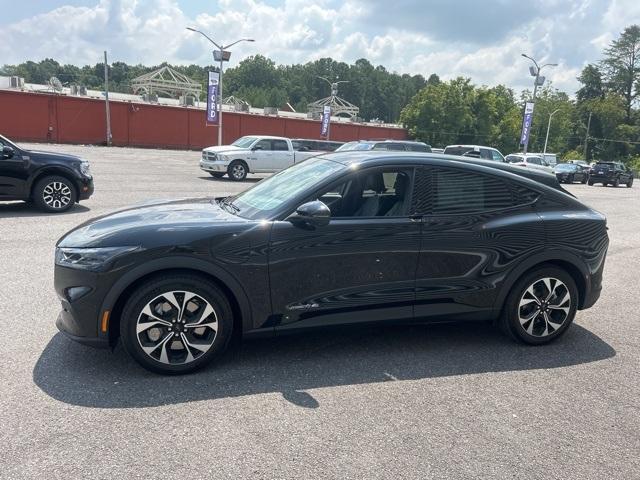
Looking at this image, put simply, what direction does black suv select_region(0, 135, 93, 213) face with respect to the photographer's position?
facing to the right of the viewer

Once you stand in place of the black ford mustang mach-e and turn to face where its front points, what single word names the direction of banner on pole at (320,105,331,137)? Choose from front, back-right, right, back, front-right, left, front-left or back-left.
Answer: right

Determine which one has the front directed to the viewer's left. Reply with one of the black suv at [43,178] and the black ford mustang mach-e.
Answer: the black ford mustang mach-e

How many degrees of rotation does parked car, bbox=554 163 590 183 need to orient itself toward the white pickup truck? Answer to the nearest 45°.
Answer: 0° — it already faces it

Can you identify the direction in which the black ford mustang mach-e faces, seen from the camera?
facing to the left of the viewer

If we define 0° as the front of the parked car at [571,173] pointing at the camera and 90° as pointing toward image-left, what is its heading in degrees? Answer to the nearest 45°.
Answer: approximately 45°

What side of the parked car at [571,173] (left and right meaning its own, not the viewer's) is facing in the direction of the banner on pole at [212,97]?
front

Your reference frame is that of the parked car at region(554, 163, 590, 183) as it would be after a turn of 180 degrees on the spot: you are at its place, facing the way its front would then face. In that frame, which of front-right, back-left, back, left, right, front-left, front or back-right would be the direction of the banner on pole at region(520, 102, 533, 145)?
left

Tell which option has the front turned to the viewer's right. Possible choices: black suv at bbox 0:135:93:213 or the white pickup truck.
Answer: the black suv

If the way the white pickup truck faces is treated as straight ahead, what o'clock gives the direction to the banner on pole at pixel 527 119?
The banner on pole is roughly at 6 o'clock from the white pickup truck.
